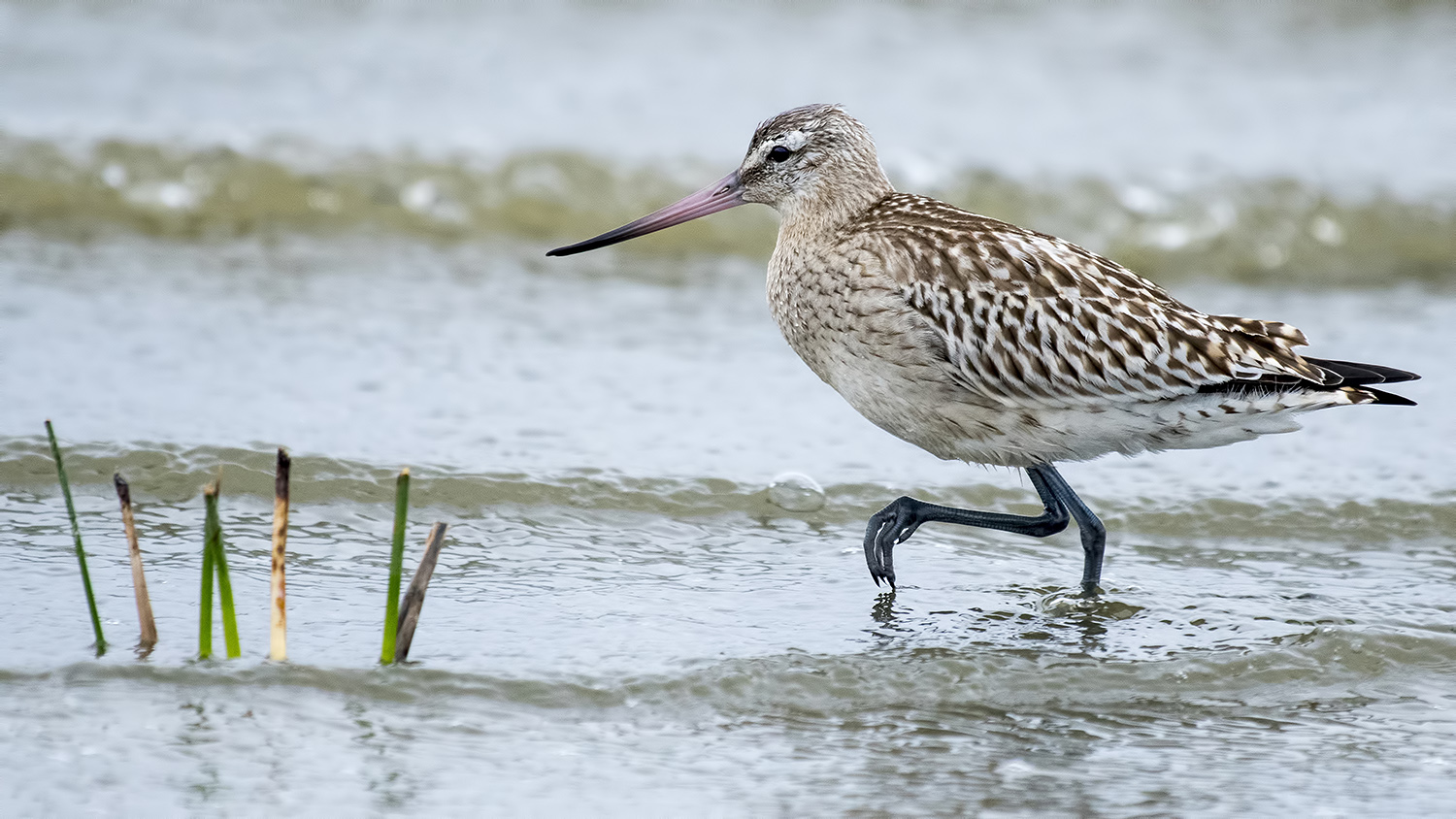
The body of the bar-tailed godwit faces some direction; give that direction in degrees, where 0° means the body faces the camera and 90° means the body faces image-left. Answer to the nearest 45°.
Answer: approximately 90°

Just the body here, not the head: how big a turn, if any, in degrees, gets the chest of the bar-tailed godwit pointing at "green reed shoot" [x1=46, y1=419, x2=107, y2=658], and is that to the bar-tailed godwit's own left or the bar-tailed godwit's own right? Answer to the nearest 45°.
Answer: approximately 45° to the bar-tailed godwit's own left

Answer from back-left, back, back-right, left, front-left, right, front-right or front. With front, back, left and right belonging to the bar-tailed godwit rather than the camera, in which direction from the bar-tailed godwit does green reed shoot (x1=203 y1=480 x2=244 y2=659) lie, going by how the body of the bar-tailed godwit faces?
front-left

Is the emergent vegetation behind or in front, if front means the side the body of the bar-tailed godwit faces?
in front

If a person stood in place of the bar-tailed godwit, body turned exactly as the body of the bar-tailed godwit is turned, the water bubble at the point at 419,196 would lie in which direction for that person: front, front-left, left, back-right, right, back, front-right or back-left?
front-right

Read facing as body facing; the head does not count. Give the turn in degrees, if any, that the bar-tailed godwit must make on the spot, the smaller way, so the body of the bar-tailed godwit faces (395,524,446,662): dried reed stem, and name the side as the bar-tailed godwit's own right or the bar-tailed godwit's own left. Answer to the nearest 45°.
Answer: approximately 45° to the bar-tailed godwit's own left

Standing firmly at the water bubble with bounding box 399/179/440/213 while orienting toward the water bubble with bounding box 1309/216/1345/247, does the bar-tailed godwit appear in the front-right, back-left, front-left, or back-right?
front-right

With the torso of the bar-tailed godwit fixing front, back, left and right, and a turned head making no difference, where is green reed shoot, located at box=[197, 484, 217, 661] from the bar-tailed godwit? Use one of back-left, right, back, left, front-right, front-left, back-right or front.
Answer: front-left

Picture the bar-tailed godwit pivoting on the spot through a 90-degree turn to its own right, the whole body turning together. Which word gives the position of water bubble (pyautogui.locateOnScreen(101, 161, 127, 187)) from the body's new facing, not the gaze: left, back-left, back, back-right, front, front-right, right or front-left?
front-left
